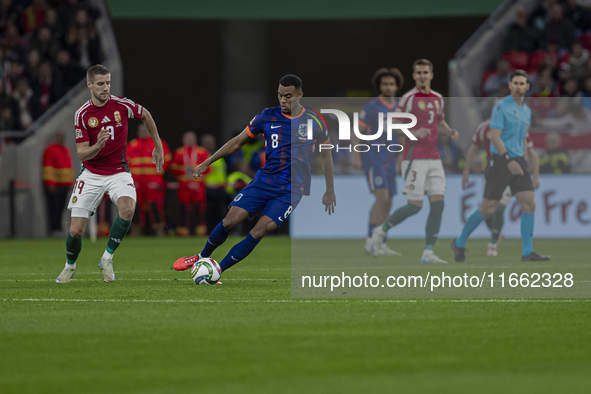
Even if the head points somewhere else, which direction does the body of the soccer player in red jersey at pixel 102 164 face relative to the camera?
toward the camera

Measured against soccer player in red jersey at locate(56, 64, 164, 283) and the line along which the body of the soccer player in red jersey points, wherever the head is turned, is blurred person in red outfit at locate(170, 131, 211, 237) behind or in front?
behind

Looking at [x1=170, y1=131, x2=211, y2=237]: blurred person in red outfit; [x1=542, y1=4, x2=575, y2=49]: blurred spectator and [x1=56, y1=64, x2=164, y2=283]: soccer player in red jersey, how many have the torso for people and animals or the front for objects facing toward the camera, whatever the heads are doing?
3

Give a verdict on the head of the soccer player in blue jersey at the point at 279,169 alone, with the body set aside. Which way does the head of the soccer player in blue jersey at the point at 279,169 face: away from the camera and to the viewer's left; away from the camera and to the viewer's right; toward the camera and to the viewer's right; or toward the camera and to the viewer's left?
toward the camera and to the viewer's left

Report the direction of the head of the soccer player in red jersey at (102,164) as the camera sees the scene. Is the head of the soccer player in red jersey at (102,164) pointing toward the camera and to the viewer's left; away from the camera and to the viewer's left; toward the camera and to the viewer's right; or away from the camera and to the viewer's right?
toward the camera and to the viewer's right

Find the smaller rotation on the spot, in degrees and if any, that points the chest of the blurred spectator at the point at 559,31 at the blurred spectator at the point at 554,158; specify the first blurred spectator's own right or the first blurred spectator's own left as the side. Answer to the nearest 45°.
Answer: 0° — they already face them

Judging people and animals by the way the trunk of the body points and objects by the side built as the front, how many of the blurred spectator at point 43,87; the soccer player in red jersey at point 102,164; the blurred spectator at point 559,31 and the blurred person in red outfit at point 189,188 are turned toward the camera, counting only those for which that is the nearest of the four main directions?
4

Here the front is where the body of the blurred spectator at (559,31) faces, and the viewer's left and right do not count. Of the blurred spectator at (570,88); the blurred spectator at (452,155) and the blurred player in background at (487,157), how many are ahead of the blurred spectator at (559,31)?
3

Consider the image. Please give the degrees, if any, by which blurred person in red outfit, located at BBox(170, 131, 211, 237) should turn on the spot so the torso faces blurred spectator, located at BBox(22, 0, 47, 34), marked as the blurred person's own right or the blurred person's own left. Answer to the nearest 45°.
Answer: approximately 135° to the blurred person's own right

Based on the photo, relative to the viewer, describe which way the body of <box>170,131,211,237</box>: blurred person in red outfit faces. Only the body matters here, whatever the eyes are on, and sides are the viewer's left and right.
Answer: facing the viewer

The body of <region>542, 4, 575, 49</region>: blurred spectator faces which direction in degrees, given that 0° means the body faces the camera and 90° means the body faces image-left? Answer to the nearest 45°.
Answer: approximately 0°

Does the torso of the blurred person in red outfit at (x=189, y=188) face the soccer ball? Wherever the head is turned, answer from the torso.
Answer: yes

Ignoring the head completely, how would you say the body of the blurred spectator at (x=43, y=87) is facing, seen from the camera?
toward the camera

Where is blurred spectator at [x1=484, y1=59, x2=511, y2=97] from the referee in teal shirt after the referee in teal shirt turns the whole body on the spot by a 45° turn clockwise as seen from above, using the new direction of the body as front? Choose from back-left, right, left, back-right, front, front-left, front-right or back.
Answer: back

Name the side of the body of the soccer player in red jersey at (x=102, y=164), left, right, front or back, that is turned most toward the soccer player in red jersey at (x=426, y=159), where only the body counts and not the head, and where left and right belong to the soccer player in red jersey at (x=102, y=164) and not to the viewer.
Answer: left

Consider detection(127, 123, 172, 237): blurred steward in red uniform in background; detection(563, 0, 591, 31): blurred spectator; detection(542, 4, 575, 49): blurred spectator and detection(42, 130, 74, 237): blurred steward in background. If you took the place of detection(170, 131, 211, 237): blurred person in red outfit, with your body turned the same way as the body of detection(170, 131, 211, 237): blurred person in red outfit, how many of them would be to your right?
2
